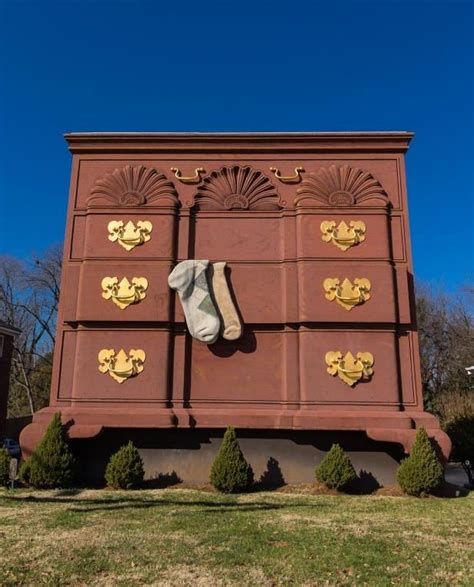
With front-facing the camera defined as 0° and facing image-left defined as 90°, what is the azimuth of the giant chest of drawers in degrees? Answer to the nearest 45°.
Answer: approximately 0°

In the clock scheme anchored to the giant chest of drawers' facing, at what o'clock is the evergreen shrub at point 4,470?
The evergreen shrub is roughly at 3 o'clock from the giant chest of drawers.

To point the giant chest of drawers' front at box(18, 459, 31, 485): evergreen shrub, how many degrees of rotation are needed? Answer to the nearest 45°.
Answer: approximately 90° to its right

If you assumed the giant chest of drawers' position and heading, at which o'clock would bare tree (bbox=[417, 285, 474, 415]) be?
The bare tree is roughly at 7 o'clock from the giant chest of drawers.

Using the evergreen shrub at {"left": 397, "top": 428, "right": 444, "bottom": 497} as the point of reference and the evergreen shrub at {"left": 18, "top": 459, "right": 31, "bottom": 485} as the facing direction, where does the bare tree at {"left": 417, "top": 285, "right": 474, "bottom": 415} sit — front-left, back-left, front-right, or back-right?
back-right
